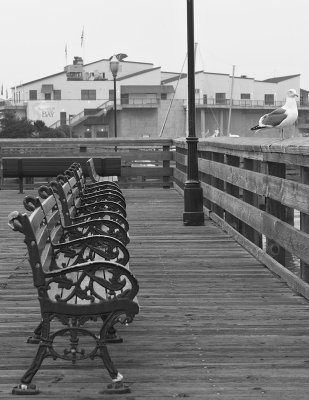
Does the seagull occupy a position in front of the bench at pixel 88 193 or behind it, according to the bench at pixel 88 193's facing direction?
in front

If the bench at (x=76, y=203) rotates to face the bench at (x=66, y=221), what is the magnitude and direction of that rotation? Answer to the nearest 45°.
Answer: approximately 90° to its right

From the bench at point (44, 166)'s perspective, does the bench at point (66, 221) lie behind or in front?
behind

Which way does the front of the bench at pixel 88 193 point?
to the viewer's right

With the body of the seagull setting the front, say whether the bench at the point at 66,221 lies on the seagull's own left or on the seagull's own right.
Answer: on the seagull's own right

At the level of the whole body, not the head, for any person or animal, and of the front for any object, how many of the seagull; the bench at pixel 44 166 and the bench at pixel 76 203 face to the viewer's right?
2

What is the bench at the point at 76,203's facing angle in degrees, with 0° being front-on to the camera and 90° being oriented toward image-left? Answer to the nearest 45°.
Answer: approximately 270°

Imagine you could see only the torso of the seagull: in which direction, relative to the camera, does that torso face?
to the viewer's right
